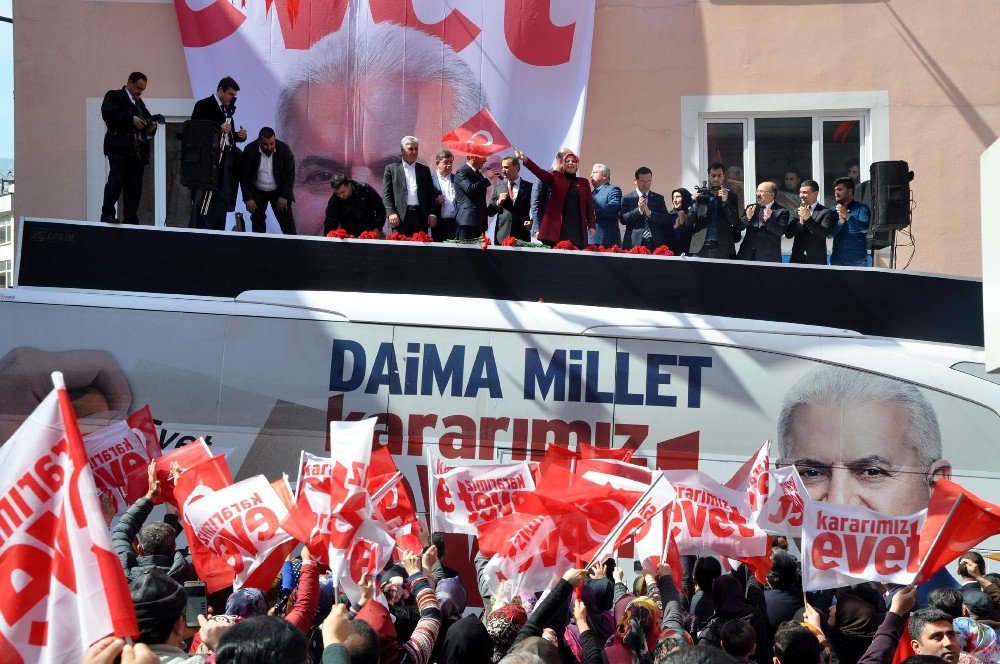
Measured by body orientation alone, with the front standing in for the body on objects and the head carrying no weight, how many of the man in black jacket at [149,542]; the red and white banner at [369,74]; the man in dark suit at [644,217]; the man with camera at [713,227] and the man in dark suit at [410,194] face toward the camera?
4

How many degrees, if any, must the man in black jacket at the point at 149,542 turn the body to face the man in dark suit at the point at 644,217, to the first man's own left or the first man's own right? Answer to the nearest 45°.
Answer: approximately 45° to the first man's own right

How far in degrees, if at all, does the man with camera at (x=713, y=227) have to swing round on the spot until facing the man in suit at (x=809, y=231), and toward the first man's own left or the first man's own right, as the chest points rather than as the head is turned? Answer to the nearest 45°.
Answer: approximately 90° to the first man's own left

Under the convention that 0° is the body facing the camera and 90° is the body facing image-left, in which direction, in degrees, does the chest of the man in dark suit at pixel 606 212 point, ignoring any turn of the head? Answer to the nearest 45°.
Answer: approximately 45°

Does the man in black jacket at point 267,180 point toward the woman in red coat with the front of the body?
no

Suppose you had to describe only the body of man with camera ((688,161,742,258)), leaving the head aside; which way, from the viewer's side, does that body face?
toward the camera

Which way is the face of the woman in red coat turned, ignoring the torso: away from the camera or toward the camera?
toward the camera

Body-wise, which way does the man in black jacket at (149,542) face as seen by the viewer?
away from the camera

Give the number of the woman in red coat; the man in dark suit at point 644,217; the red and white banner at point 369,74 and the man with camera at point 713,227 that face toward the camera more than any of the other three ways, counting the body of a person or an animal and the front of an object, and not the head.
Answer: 4

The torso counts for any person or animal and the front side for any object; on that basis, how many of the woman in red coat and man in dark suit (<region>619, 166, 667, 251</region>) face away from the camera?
0

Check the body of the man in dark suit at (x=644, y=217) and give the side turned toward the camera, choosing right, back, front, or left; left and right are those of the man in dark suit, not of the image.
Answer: front

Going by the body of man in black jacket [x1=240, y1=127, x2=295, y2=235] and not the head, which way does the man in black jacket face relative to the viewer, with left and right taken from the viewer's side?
facing the viewer

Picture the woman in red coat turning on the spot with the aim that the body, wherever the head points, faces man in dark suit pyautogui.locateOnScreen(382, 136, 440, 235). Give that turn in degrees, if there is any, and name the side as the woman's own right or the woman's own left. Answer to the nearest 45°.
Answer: approximately 90° to the woman's own right

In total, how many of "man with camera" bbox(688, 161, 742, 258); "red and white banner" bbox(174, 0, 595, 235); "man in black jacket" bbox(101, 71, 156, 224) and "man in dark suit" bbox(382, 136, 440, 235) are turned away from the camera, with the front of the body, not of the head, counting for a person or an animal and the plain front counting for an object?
0

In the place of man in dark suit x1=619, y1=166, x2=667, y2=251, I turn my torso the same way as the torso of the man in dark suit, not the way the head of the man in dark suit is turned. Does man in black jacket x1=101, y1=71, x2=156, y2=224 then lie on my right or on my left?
on my right

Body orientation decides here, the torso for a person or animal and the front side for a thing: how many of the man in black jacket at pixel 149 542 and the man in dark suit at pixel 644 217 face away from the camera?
1

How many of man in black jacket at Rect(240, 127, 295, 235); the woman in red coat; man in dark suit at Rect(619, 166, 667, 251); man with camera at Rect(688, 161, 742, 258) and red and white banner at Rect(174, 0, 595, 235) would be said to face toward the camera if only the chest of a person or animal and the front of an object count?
5

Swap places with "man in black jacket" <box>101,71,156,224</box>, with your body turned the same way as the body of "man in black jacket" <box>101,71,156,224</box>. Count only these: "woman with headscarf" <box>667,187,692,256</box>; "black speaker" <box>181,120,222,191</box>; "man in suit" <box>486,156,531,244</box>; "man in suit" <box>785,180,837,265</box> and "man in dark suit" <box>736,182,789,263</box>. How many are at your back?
0
